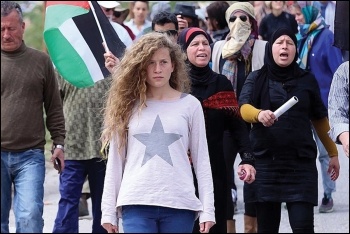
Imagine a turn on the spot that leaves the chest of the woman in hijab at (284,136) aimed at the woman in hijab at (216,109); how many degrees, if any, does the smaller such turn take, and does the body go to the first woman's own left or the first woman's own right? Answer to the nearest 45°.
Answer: approximately 90° to the first woman's own right

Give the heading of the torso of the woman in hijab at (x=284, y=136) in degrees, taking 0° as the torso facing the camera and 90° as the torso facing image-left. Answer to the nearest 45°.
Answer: approximately 0°

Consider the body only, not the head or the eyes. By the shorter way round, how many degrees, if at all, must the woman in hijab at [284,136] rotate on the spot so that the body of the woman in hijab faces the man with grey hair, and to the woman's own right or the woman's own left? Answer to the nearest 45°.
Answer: approximately 45° to the woman's own right

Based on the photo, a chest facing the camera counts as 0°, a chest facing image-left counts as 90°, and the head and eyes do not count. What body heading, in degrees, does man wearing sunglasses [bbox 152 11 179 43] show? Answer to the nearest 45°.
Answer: approximately 0°
